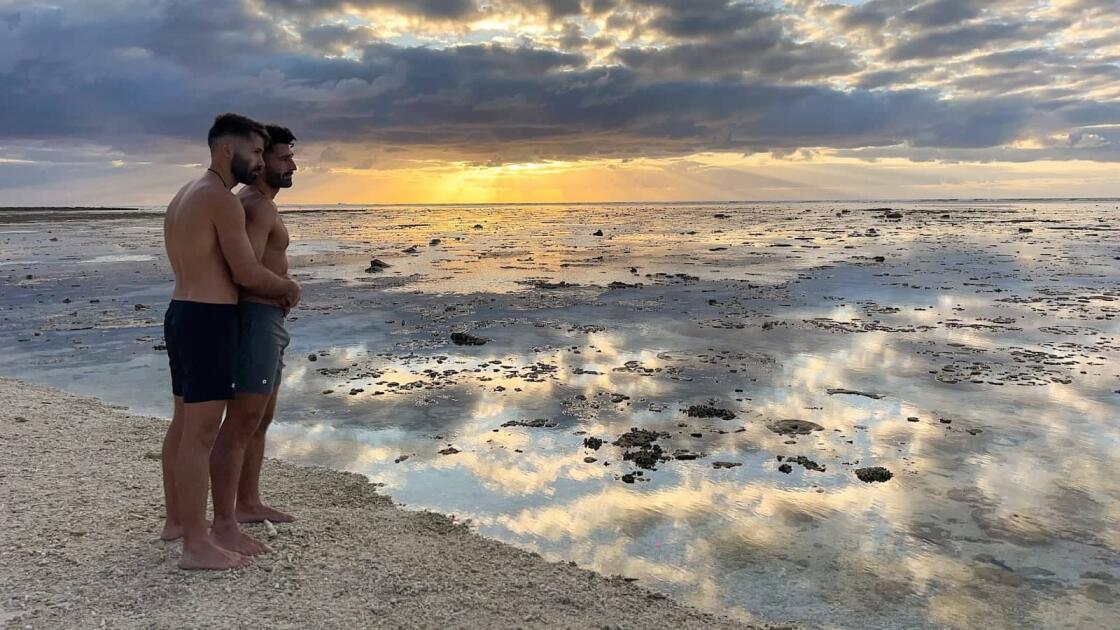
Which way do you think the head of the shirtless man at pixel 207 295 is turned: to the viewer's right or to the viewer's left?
to the viewer's right

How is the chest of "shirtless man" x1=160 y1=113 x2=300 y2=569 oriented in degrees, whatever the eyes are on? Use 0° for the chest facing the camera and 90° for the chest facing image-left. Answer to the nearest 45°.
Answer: approximately 270°

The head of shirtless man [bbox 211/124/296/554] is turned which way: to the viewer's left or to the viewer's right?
to the viewer's right

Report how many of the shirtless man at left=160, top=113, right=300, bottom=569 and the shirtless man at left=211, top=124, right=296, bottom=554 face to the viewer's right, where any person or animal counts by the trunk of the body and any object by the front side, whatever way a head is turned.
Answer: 2

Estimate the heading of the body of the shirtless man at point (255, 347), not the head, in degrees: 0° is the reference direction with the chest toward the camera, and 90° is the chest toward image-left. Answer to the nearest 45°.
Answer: approximately 270°
